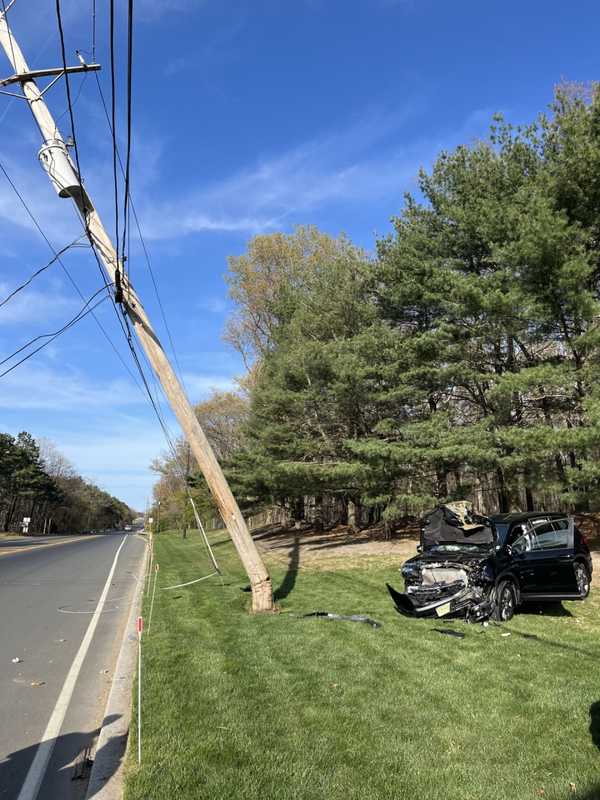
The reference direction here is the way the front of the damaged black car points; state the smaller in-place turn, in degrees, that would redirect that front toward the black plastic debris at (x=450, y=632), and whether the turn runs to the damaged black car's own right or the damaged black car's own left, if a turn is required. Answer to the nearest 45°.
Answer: approximately 45° to the damaged black car's own left

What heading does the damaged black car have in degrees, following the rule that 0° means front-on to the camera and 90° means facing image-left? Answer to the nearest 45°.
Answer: approximately 45°

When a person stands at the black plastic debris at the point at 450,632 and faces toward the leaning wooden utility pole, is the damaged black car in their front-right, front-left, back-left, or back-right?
back-right
